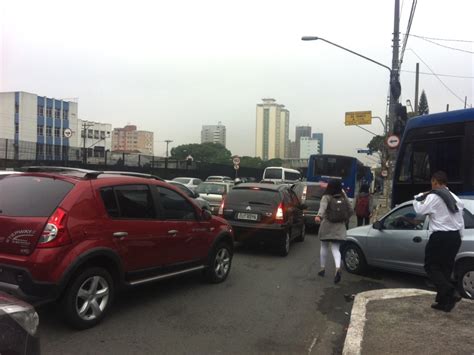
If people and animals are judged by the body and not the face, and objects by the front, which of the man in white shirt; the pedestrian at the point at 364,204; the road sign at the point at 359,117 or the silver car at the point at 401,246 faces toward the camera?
the road sign

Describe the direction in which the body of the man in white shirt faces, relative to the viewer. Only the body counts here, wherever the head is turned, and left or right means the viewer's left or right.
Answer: facing away from the viewer and to the left of the viewer

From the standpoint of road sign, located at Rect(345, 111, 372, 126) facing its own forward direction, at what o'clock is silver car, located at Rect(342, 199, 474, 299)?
The silver car is roughly at 12 o'clock from the road sign.

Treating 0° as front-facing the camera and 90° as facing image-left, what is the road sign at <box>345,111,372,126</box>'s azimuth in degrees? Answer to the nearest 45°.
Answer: approximately 0°

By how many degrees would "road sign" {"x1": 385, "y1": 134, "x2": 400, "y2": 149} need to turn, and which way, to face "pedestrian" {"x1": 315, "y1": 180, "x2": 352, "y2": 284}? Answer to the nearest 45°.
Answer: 0° — it already faces them

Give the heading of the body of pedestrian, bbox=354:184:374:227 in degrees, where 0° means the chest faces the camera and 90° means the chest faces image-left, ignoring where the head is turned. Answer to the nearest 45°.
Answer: approximately 180°

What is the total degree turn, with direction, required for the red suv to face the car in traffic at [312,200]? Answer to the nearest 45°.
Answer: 0° — it already faces it

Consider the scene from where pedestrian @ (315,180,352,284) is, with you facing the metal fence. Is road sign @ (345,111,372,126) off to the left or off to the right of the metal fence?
right

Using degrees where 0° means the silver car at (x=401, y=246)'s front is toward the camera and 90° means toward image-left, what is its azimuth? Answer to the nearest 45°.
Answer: approximately 135°
